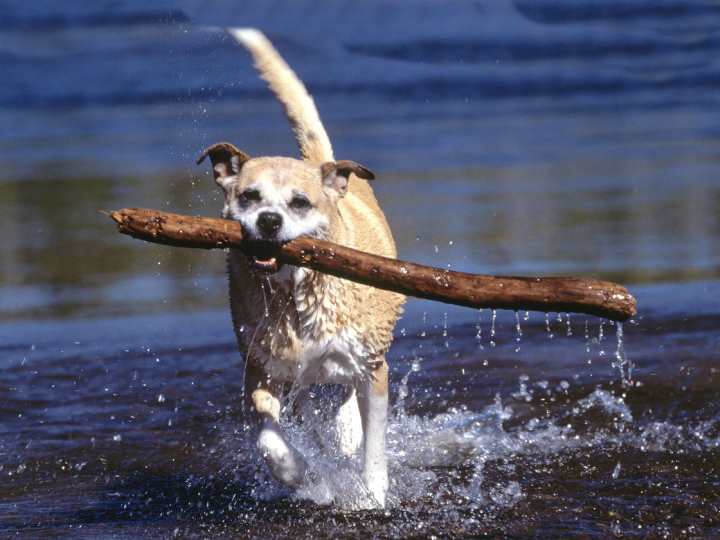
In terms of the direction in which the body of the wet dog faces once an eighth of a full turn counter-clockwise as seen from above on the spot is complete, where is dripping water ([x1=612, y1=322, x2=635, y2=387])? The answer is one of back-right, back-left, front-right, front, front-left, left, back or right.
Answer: left

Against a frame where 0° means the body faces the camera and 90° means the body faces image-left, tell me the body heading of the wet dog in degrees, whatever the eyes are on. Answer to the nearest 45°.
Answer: approximately 0°
